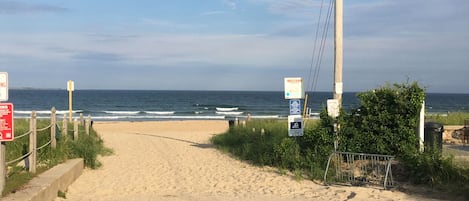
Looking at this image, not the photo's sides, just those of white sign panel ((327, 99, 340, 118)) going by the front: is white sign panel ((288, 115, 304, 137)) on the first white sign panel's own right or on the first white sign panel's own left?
on the first white sign panel's own right

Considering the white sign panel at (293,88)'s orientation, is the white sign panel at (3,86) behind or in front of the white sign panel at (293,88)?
in front

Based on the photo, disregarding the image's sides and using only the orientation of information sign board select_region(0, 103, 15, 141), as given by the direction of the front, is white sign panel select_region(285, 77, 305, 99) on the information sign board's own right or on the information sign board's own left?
on the information sign board's own left

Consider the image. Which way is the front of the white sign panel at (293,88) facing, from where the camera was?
facing the viewer

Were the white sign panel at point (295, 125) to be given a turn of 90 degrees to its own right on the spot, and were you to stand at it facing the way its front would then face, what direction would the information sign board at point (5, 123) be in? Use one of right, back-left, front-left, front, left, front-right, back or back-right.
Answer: front-left

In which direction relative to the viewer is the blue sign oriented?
toward the camera

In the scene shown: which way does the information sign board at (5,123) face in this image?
toward the camera

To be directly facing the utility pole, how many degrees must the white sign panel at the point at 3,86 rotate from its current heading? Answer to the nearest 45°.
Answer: approximately 90° to its left

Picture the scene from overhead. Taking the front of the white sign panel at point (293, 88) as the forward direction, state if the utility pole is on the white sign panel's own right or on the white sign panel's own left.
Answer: on the white sign panel's own left

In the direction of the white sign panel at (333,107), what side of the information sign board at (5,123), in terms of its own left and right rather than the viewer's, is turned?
left

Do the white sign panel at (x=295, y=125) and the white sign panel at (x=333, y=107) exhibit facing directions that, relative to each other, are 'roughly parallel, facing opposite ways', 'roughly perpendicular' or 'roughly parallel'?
roughly parallel
